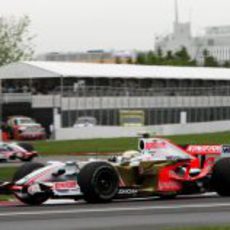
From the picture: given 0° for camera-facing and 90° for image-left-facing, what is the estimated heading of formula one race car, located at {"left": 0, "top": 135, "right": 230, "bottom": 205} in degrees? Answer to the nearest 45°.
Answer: approximately 45°

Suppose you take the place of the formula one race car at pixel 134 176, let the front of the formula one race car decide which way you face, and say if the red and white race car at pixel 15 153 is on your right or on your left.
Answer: on your right
